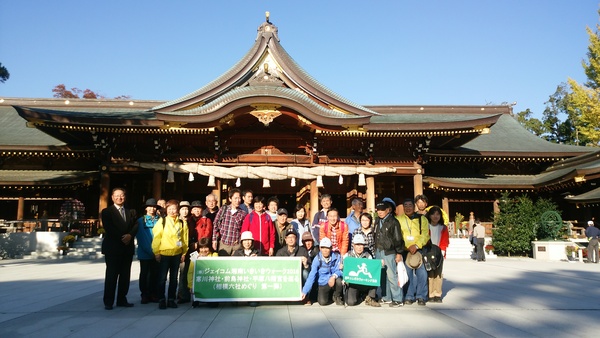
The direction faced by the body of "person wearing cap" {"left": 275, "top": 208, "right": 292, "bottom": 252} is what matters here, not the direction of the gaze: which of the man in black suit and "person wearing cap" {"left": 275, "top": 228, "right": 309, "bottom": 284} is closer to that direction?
the person wearing cap

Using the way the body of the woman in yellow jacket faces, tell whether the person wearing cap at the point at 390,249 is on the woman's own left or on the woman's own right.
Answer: on the woman's own left

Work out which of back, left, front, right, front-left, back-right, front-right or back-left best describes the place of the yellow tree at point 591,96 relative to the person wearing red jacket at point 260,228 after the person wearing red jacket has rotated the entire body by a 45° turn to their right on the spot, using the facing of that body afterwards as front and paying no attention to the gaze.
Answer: back

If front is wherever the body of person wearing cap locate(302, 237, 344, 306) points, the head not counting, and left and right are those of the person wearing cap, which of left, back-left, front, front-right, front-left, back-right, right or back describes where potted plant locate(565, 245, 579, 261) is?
back-left

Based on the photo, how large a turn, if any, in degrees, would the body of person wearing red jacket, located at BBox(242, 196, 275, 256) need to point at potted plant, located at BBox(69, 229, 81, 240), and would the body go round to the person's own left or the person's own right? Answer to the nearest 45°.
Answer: approximately 135° to the person's own right

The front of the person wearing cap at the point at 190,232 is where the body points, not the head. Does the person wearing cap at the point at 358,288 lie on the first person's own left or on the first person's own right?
on the first person's own left

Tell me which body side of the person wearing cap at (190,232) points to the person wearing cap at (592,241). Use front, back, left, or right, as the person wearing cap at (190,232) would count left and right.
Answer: left

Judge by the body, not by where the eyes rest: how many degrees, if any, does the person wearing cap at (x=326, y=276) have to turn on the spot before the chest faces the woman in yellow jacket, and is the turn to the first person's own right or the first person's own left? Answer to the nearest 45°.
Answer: approximately 90° to the first person's own right
